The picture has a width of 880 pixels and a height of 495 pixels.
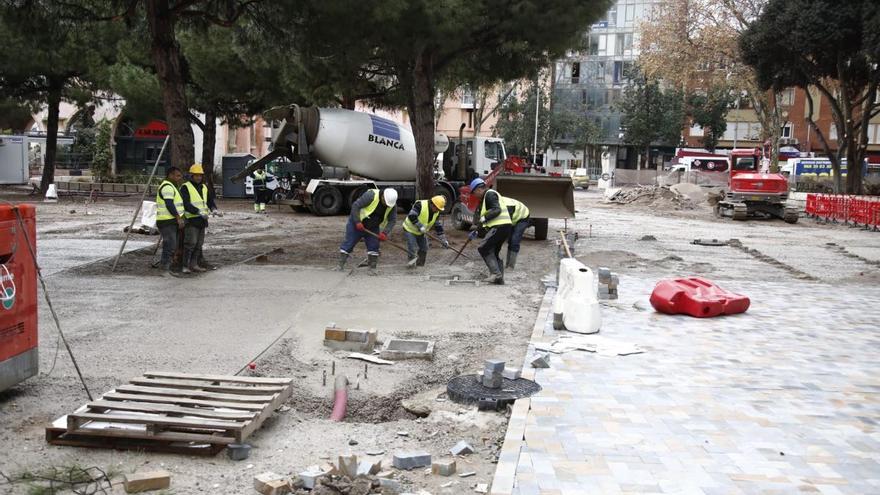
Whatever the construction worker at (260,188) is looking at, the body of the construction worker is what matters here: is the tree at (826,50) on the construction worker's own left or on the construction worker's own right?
on the construction worker's own left

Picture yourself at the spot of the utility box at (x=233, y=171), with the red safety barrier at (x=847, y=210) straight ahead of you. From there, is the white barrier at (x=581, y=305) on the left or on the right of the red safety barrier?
right

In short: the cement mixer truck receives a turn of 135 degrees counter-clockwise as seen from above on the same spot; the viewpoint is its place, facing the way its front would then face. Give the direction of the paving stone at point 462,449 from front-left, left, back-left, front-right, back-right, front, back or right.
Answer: back-left

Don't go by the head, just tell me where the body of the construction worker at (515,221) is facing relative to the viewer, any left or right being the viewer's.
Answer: facing to the left of the viewer

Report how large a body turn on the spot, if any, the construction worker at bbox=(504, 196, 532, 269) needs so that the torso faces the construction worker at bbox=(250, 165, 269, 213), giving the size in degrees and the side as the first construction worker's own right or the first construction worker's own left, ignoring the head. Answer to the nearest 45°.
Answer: approximately 45° to the first construction worker's own right

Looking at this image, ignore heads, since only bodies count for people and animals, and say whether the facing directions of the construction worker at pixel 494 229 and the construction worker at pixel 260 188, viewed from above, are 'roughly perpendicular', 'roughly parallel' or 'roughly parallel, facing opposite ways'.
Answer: roughly perpendicular

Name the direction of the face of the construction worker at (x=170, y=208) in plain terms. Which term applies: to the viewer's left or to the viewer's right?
to the viewer's right

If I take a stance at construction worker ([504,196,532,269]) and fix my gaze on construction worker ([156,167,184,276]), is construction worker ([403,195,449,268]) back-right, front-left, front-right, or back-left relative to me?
front-right

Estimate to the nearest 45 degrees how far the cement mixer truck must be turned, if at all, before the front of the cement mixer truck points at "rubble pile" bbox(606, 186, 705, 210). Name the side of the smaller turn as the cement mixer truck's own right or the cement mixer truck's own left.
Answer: approximately 45° to the cement mixer truck's own left

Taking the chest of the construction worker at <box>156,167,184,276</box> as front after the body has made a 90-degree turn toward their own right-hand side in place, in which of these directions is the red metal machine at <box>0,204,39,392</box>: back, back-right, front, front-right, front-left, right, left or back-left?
front

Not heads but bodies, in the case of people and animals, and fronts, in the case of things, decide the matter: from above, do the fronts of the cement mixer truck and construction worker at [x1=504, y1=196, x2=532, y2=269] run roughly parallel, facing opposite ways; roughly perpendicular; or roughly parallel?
roughly parallel, facing opposite ways

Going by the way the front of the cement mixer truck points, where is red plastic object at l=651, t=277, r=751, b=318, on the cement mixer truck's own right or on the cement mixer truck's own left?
on the cement mixer truck's own right

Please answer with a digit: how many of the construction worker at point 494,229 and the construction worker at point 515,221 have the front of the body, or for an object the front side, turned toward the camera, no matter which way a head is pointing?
0

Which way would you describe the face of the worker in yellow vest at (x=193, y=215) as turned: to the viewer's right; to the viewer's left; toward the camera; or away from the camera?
toward the camera

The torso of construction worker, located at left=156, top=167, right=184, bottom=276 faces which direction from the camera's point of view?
to the viewer's right

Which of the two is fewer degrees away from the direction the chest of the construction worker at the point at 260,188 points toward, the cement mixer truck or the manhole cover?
the manhole cover

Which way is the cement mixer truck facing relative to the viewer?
to the viewer's right

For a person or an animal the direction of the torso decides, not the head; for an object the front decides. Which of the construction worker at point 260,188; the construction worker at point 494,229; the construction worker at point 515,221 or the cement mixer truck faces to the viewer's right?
the cement mixer truck

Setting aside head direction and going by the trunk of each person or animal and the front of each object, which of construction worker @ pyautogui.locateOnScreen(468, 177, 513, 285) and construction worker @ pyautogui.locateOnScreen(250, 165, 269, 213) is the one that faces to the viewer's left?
construction worker @ pyautogui.locateOnScreen(468, 177, 513, 285)

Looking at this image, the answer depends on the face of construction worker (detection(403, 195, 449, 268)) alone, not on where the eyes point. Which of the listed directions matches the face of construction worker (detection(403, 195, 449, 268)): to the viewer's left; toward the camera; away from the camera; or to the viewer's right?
to the viewer's right

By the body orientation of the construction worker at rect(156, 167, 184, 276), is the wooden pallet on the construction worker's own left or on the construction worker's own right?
on the construction worker's own right
